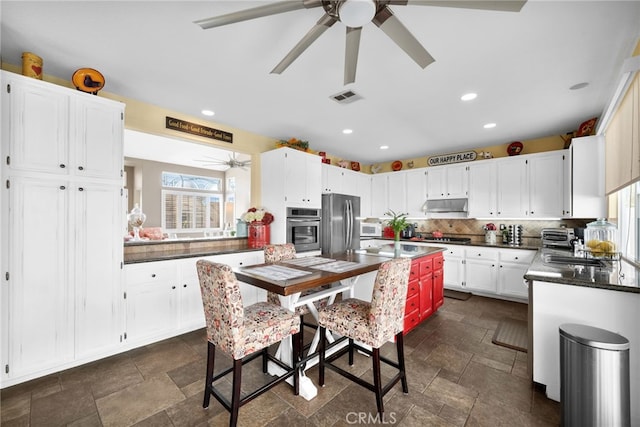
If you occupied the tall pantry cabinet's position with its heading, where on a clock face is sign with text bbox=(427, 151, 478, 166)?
The sign with text is roughly at 11 o'clock from the tall pantry cabinet.

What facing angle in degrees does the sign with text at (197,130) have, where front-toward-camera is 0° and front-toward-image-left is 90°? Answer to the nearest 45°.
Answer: approximately 315°

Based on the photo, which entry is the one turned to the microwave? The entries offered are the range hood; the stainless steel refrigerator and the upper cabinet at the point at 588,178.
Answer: the upper cabinet

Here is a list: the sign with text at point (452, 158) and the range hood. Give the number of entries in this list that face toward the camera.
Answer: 2

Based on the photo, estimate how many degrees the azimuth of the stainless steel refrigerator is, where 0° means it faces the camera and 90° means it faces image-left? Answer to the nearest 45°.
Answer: approximately 315°

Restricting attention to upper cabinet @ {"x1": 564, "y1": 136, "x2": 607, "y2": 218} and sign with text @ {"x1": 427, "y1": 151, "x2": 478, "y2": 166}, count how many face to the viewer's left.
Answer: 1

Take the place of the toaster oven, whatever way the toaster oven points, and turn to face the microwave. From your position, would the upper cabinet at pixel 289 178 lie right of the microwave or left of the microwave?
left
